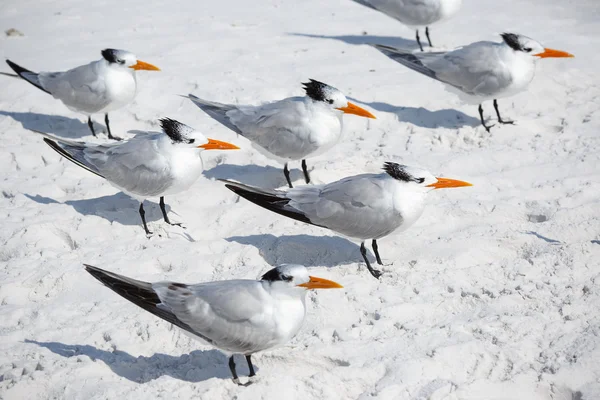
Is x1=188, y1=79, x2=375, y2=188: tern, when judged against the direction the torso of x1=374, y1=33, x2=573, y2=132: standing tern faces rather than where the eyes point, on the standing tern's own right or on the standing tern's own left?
on the standing tern's own right

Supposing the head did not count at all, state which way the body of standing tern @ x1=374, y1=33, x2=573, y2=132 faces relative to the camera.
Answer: to the viewer's right

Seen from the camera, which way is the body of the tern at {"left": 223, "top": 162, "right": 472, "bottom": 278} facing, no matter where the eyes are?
to the viewer's right

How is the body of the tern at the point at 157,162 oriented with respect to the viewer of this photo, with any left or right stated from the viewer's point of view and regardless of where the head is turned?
facing to the right of the viewer

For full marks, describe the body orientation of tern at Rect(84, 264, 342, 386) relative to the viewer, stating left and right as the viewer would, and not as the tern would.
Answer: facing to the right of the viewer

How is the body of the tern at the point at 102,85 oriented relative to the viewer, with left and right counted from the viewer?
facing to the right of the viewer

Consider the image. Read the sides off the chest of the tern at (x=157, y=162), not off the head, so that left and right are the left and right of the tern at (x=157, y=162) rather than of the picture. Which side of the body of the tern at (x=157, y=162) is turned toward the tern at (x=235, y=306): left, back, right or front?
right

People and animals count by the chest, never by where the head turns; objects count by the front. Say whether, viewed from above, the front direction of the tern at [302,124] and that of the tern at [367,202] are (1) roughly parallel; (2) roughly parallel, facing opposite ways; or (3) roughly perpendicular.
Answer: roughly parallel

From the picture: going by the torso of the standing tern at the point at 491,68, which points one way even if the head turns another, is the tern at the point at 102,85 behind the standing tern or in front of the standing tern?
behind

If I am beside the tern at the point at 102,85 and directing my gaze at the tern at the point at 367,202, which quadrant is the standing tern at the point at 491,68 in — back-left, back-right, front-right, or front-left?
front-left

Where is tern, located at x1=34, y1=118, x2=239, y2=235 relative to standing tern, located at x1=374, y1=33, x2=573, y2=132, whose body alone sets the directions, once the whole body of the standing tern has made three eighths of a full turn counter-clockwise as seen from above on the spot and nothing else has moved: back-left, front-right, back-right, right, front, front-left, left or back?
left

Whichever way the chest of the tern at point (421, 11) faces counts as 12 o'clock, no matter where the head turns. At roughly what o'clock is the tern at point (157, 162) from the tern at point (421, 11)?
the tern at point (157, 162) is roughly at 4 o'clock from the tern at point (421, 11).

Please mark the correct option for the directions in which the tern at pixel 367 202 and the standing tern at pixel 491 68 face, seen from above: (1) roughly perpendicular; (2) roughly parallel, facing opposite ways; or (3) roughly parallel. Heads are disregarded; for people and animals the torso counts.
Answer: roughly parallel

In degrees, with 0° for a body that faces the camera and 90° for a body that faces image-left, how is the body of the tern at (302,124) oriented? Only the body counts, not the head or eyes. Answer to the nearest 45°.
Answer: approximately 270°

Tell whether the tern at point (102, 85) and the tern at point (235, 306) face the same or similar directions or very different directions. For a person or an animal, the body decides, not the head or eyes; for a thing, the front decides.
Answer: same or similar directions

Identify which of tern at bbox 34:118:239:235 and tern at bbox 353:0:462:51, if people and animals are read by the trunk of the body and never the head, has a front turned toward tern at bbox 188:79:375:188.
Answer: tern at bbox 34:118:239:235

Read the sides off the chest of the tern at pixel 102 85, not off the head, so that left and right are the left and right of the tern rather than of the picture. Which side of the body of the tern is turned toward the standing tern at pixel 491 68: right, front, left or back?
front

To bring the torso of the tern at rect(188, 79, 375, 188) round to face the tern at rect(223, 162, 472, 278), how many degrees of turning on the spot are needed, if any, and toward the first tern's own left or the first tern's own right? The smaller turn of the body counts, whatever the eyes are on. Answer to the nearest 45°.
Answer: approximately 90° to the first tern's own right
